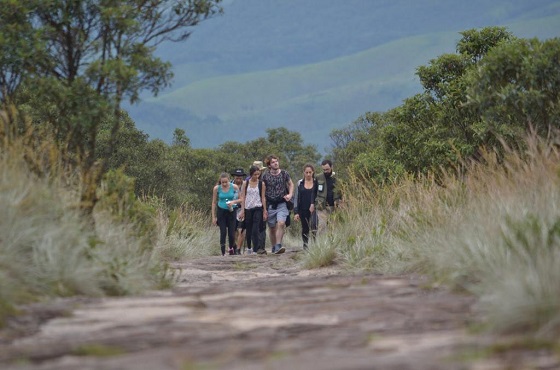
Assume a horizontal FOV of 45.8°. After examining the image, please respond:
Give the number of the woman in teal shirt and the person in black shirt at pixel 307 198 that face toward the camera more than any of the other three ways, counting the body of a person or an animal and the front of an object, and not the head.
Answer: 2

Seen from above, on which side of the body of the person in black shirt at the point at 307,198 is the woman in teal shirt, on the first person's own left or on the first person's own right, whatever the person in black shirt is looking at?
on the first person's own right

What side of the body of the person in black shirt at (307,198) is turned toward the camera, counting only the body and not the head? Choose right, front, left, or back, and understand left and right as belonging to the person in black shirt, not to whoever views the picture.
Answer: front

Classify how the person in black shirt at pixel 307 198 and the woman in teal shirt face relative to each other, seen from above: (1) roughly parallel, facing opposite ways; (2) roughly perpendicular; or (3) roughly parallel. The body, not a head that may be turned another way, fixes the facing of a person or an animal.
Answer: roughly parallel

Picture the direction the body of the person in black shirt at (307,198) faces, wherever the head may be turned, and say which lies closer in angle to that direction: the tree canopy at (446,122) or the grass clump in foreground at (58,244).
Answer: the grass clump in foreground

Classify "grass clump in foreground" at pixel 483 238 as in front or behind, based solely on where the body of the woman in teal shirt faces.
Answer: in front

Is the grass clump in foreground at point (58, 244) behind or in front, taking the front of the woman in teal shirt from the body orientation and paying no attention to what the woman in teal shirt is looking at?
in front

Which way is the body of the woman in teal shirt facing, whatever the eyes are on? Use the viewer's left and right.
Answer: facing the viewer

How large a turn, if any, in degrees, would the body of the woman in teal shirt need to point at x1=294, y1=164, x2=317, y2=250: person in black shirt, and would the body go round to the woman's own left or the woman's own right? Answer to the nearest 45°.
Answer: approximately 45° to the woman's own left

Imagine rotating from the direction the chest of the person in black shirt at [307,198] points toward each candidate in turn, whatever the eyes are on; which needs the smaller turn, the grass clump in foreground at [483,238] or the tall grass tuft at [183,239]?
the grass clump in foreground

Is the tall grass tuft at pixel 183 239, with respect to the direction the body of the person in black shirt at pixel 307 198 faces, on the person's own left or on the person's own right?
on the person's own right
